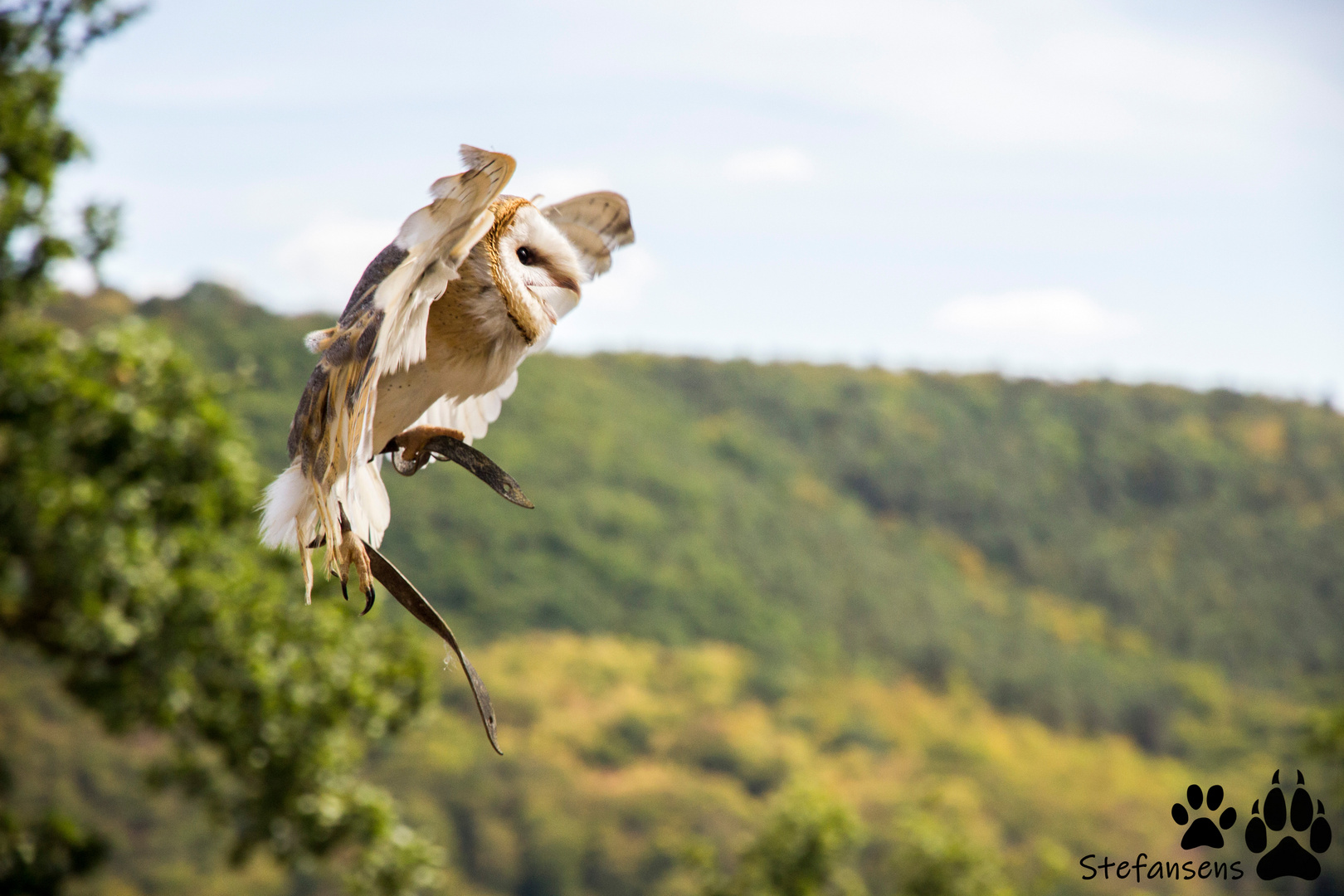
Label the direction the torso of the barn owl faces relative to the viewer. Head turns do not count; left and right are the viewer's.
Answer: facing to the right of the viewer
